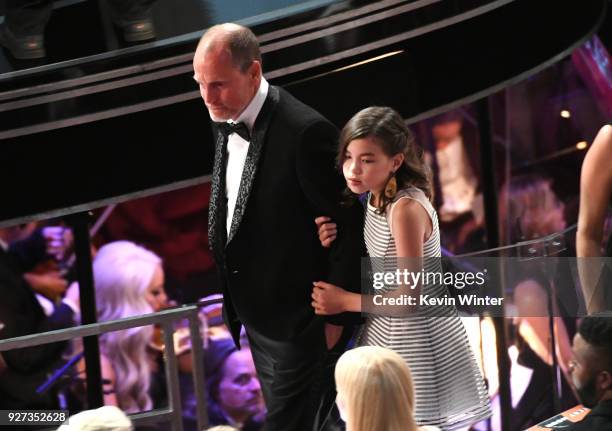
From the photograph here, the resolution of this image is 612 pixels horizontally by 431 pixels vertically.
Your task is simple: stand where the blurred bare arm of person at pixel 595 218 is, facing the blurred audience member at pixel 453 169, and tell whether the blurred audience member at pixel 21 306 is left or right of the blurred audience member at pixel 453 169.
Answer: left

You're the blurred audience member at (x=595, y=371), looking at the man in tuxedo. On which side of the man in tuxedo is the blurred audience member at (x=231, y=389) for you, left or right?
right

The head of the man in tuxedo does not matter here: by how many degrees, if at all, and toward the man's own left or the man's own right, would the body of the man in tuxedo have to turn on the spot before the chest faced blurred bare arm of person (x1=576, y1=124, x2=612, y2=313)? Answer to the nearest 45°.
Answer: approximately 135° to the man's own left

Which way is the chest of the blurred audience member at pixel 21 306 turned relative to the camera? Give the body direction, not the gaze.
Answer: to the viewer's right

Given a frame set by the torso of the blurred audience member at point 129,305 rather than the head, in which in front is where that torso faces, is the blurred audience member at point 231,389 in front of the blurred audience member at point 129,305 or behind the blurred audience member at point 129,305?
in front

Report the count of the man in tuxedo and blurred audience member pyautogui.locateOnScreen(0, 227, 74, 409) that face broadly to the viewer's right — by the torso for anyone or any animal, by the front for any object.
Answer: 1

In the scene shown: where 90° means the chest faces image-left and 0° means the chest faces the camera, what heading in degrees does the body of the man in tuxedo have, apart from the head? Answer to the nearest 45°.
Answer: approximately 45°

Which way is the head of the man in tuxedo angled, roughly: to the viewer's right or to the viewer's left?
to the viewer's left
